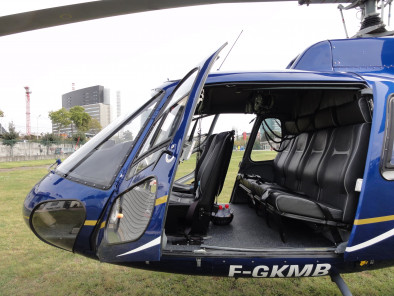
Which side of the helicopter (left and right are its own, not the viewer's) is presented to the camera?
left

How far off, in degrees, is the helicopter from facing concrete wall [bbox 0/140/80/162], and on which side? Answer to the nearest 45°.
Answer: approximately 45° to its right
